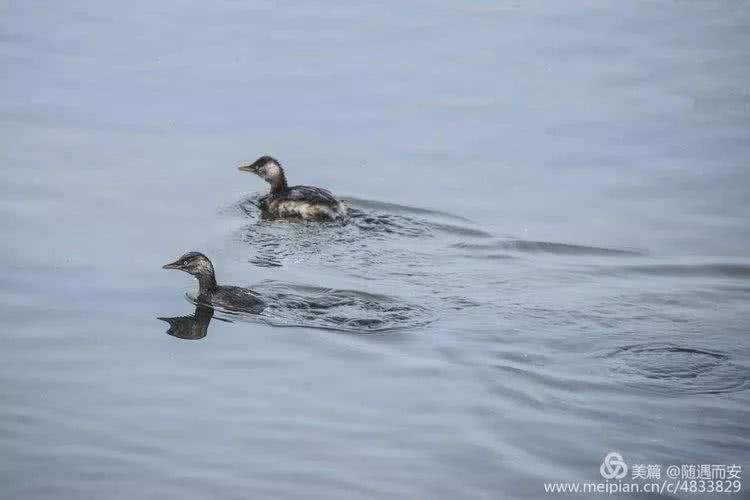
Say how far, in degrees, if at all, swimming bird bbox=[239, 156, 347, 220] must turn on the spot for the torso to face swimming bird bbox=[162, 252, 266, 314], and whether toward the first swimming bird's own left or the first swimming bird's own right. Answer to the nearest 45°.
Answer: approximately 90° to the first swimming bird's own left

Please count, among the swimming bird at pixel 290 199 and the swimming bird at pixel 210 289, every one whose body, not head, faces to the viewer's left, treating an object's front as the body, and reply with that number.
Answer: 2

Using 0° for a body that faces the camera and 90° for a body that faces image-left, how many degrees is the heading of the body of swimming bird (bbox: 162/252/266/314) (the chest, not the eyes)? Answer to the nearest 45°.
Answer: approximately 90°

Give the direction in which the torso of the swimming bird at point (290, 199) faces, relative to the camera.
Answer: to the viewer's left

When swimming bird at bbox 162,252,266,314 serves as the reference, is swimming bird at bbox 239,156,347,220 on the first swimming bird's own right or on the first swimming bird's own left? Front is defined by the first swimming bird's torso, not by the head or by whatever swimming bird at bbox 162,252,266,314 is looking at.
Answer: on the first swimming bird's own right
